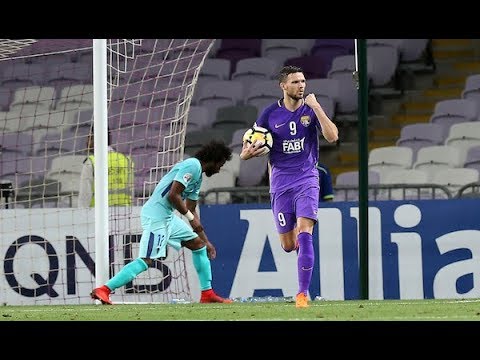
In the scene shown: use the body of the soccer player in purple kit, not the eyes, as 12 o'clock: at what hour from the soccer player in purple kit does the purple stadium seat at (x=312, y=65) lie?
The purple stadium seat is roughly at 6 o'clock from the soccer player in purple kit.

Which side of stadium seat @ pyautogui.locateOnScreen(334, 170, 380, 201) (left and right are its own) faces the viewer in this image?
front

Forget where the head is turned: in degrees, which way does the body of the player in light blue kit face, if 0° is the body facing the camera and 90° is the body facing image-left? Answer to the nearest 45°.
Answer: approximately 270°

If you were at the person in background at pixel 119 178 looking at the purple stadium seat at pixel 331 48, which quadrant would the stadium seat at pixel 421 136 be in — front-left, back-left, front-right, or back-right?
front-right

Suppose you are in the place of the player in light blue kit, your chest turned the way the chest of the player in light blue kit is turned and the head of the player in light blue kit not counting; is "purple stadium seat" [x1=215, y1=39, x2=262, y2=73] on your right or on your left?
on your left

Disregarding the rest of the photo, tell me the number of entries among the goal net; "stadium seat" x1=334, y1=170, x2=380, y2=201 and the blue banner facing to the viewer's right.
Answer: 0

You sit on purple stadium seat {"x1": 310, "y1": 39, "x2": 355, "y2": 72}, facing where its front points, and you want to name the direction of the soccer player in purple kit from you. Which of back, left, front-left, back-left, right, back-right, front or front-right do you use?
front

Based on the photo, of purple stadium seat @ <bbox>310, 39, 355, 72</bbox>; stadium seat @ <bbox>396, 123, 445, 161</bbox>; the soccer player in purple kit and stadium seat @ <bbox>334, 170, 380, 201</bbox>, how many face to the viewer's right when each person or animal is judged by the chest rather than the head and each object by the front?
0

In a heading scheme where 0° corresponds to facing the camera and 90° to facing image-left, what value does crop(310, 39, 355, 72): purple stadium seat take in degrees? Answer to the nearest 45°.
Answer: approximately 0°

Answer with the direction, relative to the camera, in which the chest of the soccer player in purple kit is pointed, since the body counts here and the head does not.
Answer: toward the camera

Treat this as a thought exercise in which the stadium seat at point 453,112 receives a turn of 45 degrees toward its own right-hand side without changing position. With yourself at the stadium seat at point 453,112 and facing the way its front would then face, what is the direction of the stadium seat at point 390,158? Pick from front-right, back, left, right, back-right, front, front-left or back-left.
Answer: front-left
